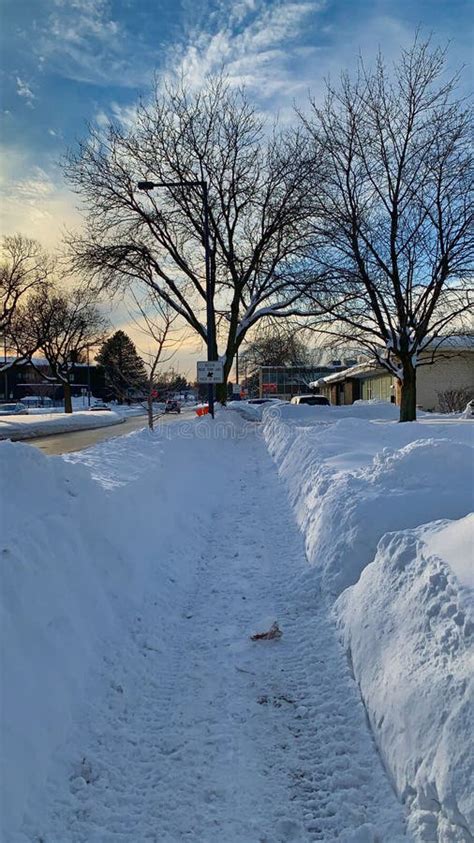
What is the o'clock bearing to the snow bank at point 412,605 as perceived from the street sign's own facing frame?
The snow bank is roughly at 12 o'clock from the street sign.

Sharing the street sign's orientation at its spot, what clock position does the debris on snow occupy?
The debris on snow is roughly at 12 o'clock from the street sign.

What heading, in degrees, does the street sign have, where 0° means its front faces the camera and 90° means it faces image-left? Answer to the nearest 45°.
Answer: approximately 0°

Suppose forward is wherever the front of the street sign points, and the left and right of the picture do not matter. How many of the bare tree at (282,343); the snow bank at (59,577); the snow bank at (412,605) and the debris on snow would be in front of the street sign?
3

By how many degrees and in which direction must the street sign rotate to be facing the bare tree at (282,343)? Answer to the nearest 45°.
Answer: approximately 135° to its left

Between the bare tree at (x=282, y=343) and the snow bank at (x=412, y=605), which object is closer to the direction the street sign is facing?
the snow bank

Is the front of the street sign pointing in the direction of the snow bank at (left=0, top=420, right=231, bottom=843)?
yes

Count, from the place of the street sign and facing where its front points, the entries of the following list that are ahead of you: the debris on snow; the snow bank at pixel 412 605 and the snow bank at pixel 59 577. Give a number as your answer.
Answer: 3

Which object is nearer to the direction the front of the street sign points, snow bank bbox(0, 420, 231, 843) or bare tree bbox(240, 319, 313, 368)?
the snow bank
